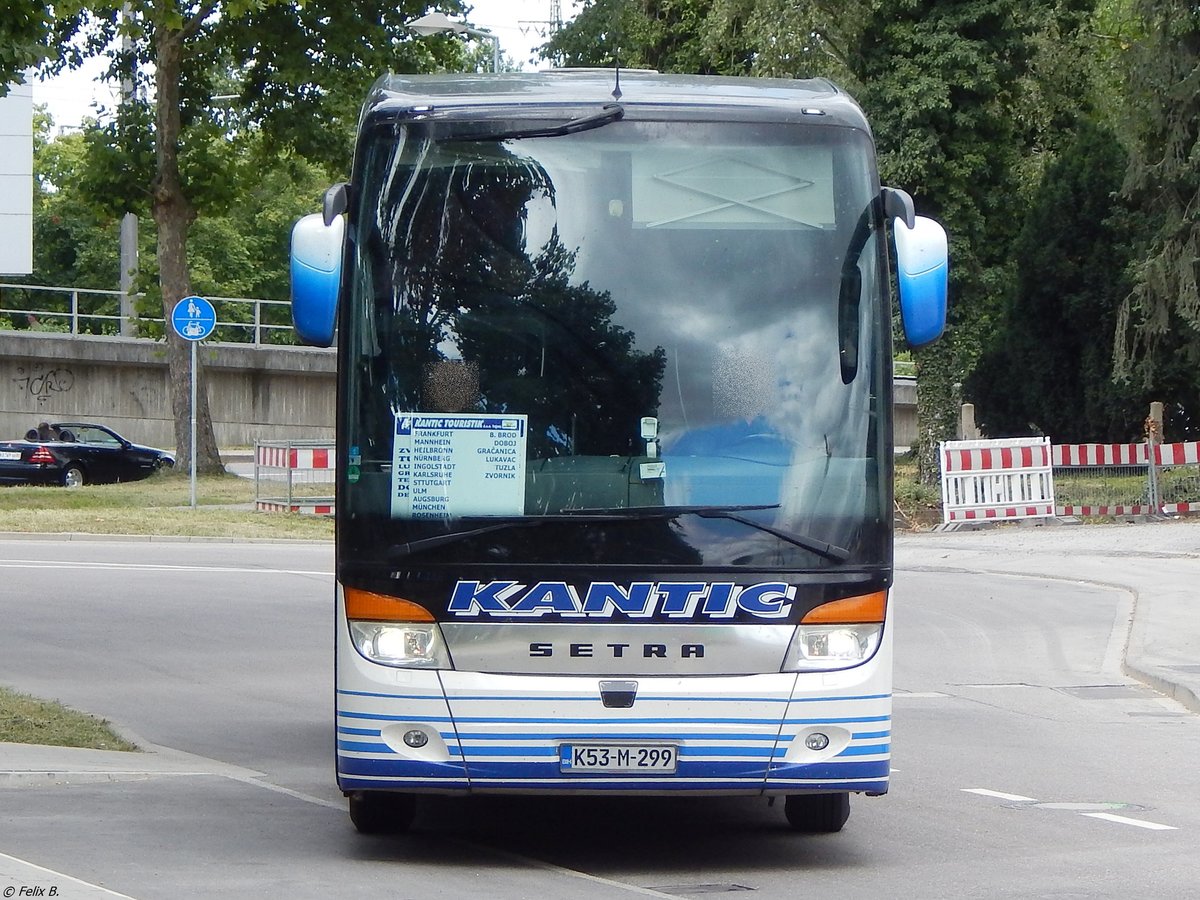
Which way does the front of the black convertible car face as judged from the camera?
facing away from the viewer and to the right of the viewer

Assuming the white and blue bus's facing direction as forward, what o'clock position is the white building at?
The white building is roughly at 5 o'clock from the white and blue bus.

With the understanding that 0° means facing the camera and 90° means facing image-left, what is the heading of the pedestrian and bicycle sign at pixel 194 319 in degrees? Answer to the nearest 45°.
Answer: approximately 0°

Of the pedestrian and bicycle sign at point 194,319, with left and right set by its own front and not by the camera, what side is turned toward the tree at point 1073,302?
left

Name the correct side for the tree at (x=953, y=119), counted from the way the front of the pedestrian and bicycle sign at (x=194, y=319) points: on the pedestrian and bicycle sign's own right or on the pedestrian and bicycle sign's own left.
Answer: on the pedestrian and bicycle sign's own left

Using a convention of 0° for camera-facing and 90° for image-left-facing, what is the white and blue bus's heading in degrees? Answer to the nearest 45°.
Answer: approximately 0°
